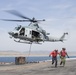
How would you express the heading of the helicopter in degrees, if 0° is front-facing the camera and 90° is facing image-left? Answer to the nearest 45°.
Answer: approximately 45°
